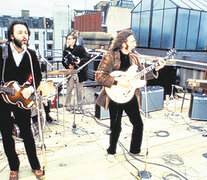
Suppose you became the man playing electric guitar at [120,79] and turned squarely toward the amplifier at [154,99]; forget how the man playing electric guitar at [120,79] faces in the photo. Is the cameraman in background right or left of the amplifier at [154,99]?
left

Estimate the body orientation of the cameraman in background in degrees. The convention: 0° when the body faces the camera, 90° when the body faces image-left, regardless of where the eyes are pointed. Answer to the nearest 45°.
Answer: approximately 45°

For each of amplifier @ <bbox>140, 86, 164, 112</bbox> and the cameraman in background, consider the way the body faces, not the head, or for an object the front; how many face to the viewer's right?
0

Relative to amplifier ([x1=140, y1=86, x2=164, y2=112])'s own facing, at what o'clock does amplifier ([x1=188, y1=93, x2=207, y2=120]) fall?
amplifier ([x1=188, y1=93, x2=207, y2=120]) is roughly at 10 o'clock from amplifier ([x1=140, y1=86, x2=164, y2=112]).

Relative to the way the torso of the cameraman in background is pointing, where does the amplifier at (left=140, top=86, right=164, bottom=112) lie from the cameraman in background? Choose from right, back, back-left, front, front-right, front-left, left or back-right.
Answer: back-left

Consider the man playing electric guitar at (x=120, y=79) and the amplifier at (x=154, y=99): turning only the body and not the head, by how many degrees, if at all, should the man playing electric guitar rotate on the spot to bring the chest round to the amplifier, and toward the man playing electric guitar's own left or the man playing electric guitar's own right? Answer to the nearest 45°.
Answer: approximately 135° to the man playing electric guitar's own left

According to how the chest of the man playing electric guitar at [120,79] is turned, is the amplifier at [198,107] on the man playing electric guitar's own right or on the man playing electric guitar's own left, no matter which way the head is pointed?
on the man playing electric guitar's own left

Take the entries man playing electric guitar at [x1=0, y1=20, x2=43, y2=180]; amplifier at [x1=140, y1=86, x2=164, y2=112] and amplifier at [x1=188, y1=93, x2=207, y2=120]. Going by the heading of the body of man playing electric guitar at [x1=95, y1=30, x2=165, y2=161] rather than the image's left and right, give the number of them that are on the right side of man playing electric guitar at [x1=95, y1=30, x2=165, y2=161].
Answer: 1

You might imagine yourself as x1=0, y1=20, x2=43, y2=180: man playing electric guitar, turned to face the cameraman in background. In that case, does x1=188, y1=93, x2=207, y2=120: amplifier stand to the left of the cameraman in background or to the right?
right

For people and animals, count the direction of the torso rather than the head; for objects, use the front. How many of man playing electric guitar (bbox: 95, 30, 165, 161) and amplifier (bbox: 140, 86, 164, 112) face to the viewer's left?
0

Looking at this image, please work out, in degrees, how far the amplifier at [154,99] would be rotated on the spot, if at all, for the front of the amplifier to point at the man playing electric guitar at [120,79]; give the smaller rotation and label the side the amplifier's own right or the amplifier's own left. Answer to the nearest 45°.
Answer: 0° — it already faces them
